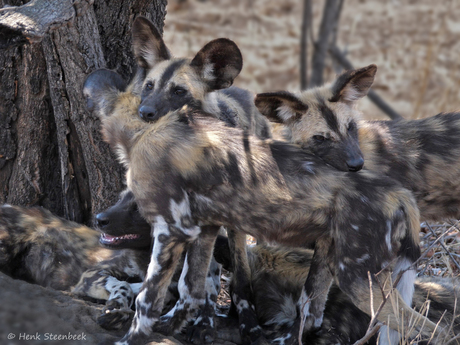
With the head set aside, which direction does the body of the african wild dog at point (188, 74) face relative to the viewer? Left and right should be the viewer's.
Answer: facing the viewer and to the left of the viewer

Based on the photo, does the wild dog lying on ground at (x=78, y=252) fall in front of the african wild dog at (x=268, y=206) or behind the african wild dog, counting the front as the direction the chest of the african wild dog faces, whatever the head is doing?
in front

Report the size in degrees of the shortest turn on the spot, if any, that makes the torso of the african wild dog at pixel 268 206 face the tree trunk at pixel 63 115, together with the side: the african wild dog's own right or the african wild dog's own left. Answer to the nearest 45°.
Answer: approximately 45° to the african wild dog's own right

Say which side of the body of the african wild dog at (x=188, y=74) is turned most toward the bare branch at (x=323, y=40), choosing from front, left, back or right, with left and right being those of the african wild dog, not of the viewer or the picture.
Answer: back

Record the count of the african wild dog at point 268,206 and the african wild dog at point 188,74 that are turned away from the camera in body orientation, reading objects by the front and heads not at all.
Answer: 0

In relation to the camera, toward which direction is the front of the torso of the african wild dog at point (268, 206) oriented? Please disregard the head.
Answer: to the viewer's left

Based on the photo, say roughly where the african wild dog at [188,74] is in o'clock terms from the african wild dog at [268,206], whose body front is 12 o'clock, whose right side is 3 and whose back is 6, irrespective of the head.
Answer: the african wild dog at [188,74] is roughly at 2 o'clock from the african wild dog at [268,206].
